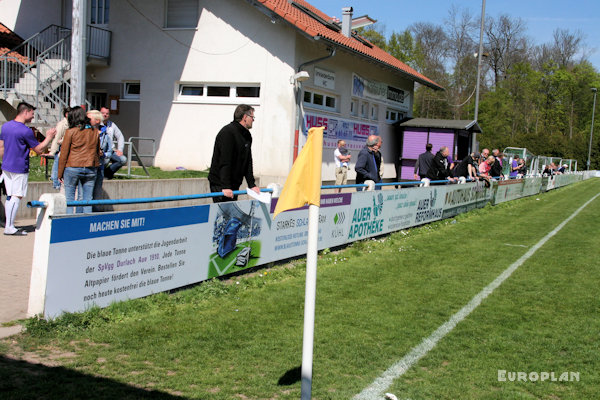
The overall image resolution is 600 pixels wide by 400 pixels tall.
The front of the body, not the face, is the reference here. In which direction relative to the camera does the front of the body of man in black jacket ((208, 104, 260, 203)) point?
to the viewer's right

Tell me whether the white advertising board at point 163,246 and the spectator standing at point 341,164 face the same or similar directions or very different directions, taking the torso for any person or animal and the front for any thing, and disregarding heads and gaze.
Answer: same or similar directions

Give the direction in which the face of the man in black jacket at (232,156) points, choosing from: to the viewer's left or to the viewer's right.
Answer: to the viewer's right

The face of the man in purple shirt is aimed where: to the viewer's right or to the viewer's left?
to the viewer's right

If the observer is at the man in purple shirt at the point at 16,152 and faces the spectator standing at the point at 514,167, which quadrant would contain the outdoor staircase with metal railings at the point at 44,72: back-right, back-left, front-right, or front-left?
front-left
